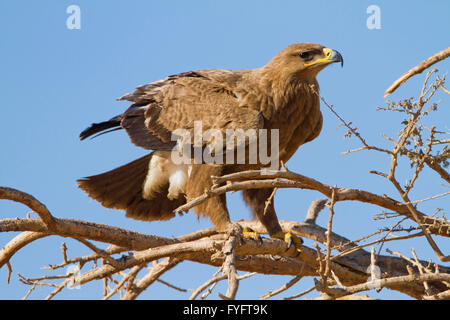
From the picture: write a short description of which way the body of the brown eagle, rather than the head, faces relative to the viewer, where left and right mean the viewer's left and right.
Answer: facing to the right of the viewer
